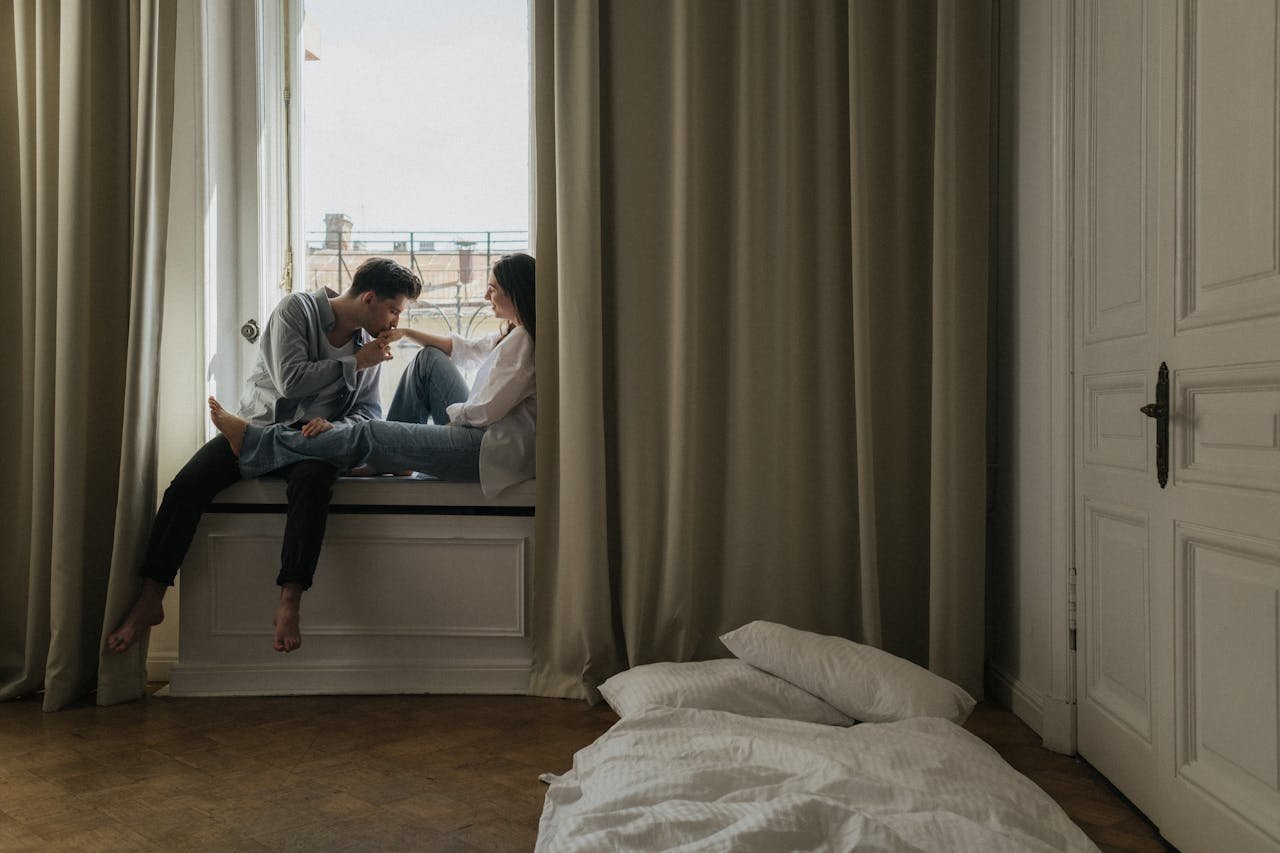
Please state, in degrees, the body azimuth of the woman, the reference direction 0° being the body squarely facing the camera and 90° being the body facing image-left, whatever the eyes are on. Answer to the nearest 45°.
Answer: approximately 90°

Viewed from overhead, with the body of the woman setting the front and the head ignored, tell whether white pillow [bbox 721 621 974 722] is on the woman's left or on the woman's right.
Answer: on the woman's left

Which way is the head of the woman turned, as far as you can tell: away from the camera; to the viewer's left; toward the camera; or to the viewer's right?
to the viewer's left

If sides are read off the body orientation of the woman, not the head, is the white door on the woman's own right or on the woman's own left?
on the woman's own left

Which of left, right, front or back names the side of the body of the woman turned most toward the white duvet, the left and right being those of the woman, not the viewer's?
left

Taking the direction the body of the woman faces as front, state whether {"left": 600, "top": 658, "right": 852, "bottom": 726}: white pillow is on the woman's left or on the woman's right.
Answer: on the woman's left

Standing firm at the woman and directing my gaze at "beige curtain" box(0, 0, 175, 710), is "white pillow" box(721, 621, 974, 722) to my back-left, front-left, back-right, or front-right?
back-left

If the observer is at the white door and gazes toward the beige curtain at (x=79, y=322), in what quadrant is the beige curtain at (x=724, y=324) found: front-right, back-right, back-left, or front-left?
front-right
